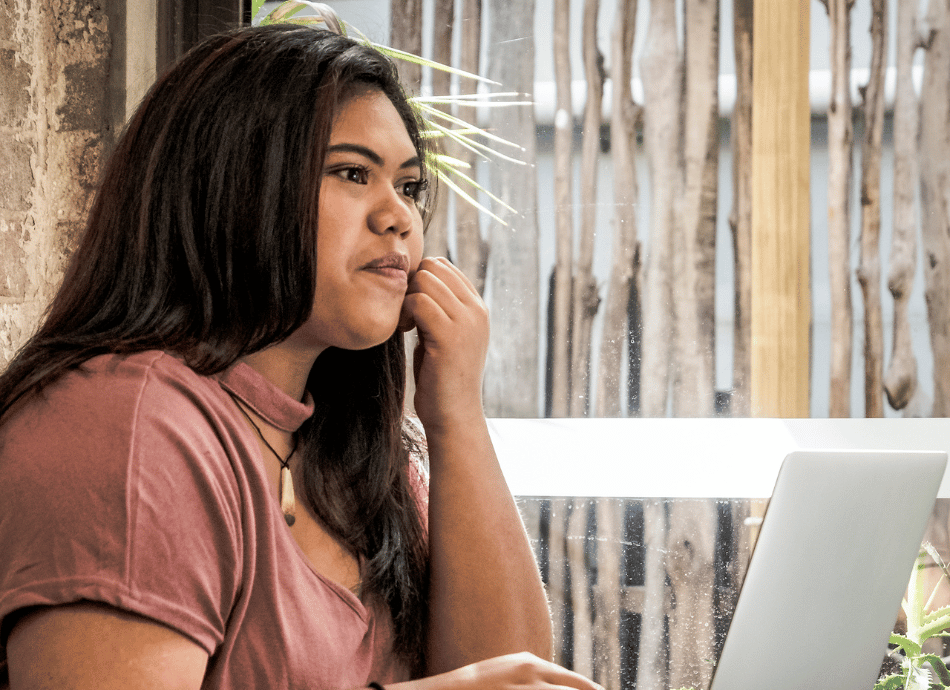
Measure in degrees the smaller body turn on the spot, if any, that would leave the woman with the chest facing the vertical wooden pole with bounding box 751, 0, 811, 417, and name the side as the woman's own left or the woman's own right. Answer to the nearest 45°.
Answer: approximately 90° to the woman's own left

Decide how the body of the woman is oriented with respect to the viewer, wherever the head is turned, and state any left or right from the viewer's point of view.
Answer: facing the viewer and to the right of the viewer

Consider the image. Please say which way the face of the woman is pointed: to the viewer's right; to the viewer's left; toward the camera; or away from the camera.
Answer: to the viewer's right

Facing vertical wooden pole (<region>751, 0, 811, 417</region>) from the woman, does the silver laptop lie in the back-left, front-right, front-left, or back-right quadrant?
front-right
